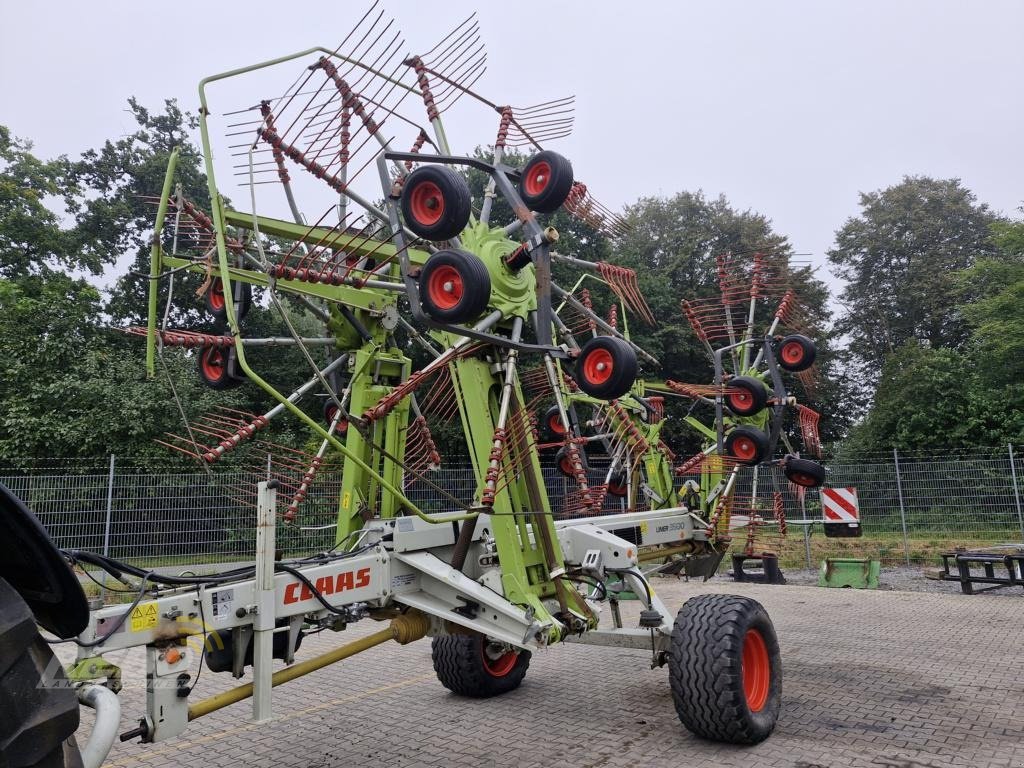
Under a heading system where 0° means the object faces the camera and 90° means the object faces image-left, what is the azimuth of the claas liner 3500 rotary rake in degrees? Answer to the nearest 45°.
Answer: approximately 45°

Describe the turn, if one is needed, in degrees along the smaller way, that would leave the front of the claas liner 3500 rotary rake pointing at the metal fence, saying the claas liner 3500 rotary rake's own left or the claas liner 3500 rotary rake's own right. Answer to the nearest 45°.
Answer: approximately 135° to the claas liner 3500 rotary rake's own right

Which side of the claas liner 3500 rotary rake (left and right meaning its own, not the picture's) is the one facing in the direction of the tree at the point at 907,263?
back
